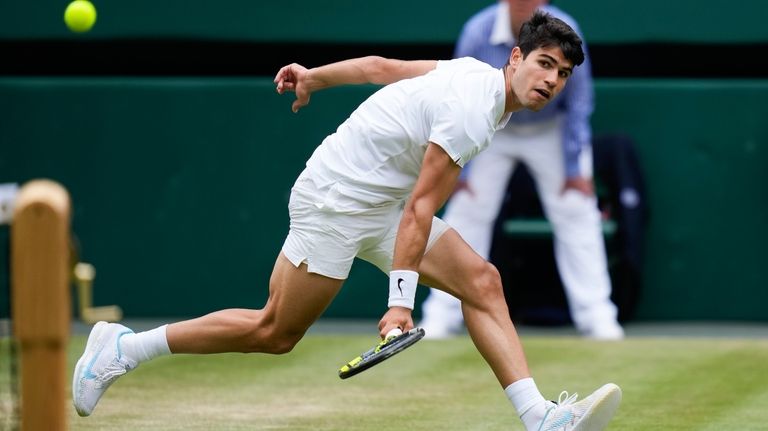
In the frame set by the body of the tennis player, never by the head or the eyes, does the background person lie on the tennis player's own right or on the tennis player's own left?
on the tennis player's own left

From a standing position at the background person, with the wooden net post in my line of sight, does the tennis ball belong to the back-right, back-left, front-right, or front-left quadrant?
front-right

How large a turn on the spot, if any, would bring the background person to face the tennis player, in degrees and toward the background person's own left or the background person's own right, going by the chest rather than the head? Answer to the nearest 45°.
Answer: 0° — they already face them

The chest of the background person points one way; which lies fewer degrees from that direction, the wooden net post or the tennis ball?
the wooden net post

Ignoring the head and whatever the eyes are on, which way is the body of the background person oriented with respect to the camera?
toward the camera

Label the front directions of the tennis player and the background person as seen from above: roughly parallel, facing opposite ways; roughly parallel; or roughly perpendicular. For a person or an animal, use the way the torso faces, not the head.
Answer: roughly perpendicular

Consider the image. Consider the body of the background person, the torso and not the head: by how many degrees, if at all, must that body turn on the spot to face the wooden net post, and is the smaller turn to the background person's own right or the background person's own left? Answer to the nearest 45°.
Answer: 0° — they already face it
